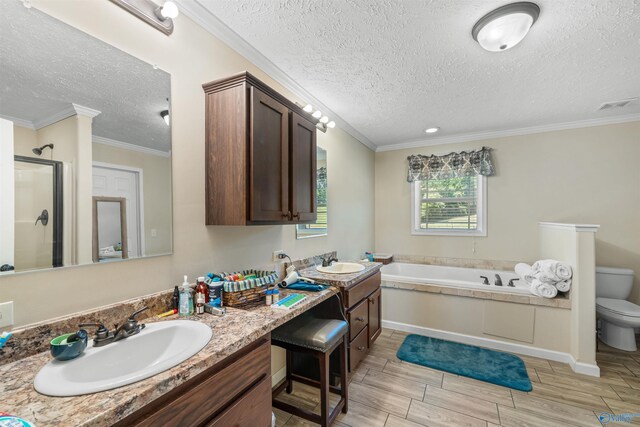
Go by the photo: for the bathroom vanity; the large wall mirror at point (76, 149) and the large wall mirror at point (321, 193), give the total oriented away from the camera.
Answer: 0

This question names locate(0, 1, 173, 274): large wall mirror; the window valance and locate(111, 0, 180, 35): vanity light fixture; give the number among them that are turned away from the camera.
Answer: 0

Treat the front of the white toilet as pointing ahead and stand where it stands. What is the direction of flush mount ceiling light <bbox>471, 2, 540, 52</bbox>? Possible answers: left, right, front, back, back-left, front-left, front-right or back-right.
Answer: front-right

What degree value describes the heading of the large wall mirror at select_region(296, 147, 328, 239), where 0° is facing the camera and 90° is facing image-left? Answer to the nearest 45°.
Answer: approximately 315°

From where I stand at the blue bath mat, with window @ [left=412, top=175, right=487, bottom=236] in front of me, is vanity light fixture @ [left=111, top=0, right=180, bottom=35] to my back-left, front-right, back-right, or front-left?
back-left

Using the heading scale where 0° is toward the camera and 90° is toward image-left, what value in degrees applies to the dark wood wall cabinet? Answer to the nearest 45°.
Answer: approximately 315°

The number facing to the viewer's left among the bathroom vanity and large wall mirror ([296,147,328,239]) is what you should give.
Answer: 0

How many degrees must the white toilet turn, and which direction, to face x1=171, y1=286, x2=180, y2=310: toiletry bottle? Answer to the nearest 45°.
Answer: approximately 45° to its right

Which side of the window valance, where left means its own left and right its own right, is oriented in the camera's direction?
front

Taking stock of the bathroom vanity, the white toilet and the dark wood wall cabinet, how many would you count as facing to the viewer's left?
0

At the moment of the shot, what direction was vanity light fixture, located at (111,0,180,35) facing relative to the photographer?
facing the viewer and to the right of the viewer

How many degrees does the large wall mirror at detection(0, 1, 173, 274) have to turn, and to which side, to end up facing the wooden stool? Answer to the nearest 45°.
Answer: approximately 45° to its left

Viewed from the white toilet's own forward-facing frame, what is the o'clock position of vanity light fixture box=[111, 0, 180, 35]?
The vanity light fixture is roughly at 2 o'clock from the white toilet.
